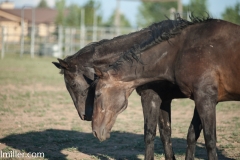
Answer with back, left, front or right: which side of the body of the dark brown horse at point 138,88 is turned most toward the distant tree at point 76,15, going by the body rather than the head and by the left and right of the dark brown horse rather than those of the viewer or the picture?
right

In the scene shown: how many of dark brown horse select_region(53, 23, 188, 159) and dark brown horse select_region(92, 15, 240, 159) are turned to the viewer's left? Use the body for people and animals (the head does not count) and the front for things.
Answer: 2

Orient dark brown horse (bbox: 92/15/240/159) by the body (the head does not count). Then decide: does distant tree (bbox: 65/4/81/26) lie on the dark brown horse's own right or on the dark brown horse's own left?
on the dark brown horse's own right

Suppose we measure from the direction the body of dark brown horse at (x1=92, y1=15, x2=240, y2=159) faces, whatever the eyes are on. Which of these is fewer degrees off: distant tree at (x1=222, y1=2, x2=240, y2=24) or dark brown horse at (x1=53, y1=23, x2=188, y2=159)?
the dark brown horse

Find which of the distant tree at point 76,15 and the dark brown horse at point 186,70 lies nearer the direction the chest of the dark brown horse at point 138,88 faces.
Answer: the distant tree

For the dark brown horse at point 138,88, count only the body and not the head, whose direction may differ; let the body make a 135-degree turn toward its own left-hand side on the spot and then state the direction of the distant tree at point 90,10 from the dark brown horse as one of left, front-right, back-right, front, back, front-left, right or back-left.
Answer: back-left

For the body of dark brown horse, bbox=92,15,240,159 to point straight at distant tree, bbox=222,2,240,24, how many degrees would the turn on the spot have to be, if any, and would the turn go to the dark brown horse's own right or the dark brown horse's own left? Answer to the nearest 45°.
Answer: approximately 90° to the dark brown horse's own right

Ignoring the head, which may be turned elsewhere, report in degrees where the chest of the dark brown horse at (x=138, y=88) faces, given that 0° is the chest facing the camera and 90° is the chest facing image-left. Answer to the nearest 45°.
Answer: approximately 90°

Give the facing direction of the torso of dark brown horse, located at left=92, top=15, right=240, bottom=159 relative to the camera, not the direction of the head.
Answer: to the viewer's left

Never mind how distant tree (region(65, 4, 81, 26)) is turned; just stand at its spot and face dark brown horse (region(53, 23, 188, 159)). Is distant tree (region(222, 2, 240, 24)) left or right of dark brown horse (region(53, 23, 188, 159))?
left
